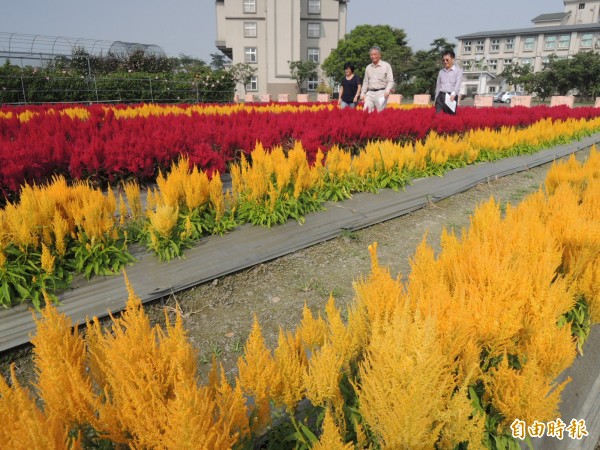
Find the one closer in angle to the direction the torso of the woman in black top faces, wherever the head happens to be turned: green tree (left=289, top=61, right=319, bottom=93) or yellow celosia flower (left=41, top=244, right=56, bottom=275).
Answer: the yellow celosia flower

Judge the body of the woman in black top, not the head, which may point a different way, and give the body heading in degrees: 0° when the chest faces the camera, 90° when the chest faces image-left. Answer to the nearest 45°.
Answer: approximately 45°

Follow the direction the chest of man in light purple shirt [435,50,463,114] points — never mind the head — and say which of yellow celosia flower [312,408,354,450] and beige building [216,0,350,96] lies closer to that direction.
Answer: the yellow celosia flower

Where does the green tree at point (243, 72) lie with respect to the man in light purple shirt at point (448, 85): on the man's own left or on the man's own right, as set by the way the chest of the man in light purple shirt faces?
on the man's own right

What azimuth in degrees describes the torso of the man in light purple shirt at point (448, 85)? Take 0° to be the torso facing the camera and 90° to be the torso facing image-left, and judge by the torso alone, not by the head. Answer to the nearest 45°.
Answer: approximately 45°

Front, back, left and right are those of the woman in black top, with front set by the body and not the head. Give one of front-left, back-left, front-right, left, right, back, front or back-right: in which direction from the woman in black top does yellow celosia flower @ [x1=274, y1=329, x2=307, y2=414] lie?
front-left

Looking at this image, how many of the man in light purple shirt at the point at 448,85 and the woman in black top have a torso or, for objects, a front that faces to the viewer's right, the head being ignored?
0
